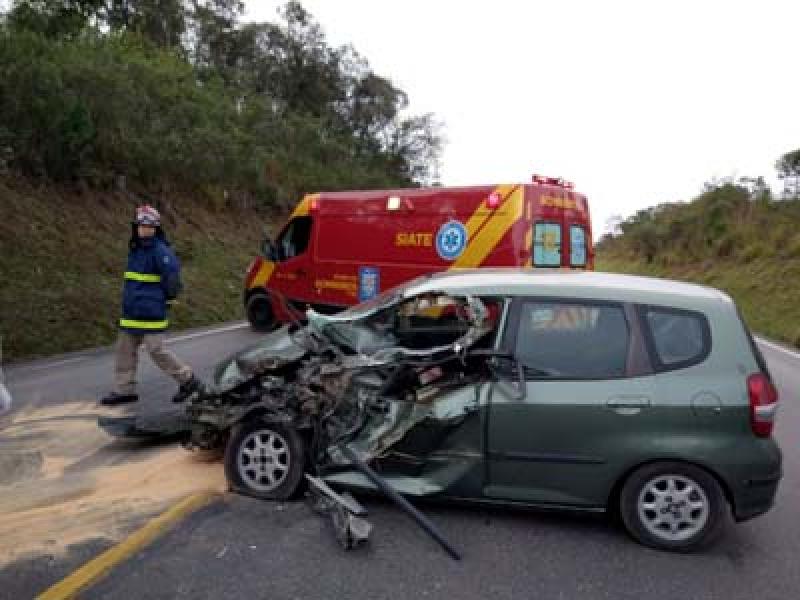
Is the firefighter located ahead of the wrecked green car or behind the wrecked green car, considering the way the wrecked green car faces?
ahead

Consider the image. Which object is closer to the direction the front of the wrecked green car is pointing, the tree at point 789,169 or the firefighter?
the firefighter

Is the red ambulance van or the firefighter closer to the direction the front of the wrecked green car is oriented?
the firefighter

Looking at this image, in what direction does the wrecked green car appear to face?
to the viewer's left

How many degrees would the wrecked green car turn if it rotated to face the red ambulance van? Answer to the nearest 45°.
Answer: approximately 90° to its right

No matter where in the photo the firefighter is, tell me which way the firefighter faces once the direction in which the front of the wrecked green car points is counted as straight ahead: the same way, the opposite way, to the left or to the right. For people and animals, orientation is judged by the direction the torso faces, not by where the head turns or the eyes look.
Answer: to the left

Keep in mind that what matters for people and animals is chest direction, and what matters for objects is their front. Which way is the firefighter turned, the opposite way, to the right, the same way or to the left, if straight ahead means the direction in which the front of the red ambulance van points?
to the left

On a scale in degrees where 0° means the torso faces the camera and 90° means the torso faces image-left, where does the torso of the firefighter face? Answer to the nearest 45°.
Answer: approximately 45°

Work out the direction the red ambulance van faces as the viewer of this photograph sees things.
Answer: facing away from the viewer and to the left of the viewer

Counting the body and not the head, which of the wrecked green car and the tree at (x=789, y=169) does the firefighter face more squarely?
the wrecked green car

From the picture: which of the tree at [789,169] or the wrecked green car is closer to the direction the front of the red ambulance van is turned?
the tree

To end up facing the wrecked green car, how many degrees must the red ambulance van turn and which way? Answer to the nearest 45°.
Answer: approximately 135° to its left

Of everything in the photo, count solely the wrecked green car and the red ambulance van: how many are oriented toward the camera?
0
